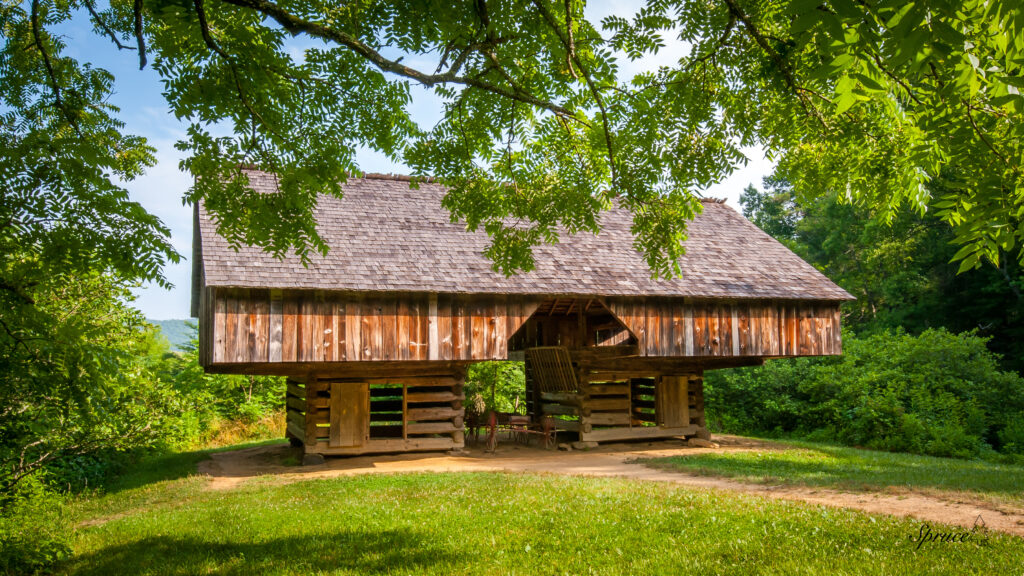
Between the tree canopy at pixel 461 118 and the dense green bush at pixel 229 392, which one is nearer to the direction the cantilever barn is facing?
the tree canopy

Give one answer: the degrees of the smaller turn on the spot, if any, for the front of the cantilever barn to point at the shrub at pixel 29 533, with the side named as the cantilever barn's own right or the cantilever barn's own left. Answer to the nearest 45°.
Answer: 0° — it already faces it

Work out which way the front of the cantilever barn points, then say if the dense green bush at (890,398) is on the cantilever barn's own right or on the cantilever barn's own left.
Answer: on the cantilever barn's own left

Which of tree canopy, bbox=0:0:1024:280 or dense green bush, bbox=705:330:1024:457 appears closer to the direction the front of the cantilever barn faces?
the tree canopy

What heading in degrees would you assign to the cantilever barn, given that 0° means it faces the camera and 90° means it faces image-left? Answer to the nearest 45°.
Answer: approximately 0°

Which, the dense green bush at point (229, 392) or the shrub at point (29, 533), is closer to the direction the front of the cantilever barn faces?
the shrub

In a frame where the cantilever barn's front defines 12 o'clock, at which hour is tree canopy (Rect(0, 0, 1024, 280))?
The tree canopy is roughly at 12 o'clock from the cantilever barn.

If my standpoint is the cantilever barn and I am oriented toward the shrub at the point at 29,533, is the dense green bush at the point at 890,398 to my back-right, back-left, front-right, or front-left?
back-left

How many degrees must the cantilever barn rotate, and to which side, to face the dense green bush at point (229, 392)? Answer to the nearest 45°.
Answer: approximately 135° to its right
